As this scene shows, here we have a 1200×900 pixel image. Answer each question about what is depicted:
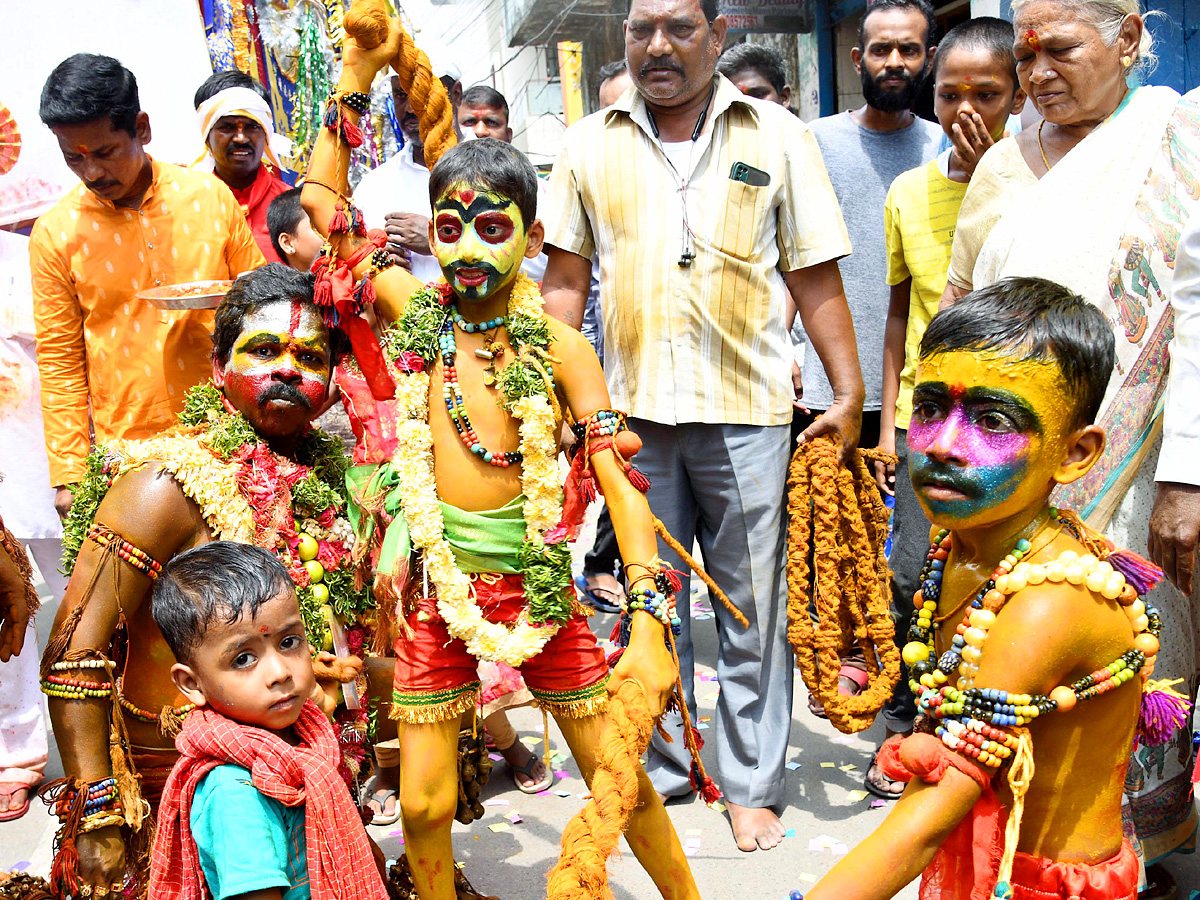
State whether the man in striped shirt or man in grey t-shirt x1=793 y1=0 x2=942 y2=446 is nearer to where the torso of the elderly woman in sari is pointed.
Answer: the man in striped shirt

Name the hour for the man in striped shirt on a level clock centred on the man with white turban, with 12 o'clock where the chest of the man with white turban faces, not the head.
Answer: The man in striped shirt is roughly at 11 o'clock from the man with white turban.

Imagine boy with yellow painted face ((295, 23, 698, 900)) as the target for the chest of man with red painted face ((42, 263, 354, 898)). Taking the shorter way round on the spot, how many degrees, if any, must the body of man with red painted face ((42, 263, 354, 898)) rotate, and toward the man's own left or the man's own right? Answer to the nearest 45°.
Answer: approximately 45° to the man's own left

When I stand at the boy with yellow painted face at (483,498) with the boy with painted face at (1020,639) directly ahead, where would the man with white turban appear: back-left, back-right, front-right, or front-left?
back-left

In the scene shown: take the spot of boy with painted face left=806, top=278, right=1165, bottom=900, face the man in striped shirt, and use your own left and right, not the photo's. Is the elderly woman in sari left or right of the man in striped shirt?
right

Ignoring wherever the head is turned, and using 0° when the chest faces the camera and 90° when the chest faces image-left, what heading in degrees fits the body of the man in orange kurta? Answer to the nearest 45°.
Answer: approximately 0°

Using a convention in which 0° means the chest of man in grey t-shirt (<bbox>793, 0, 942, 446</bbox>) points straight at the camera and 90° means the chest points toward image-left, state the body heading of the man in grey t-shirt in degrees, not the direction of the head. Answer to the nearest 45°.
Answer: approximately 0°

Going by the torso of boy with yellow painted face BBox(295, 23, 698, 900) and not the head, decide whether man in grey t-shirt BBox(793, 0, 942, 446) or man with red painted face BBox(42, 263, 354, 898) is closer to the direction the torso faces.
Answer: the man with red painted face
